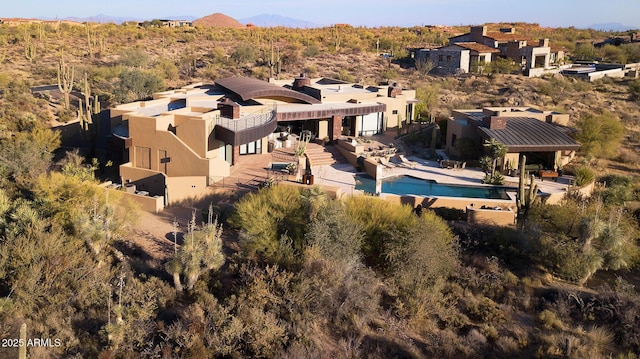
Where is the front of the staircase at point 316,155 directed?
toward the camera

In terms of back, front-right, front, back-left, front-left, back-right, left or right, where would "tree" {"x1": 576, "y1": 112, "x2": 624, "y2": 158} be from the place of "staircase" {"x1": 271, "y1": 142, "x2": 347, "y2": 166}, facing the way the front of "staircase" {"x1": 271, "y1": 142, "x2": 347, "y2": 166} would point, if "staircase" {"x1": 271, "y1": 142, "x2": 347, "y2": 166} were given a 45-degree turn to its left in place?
front-left

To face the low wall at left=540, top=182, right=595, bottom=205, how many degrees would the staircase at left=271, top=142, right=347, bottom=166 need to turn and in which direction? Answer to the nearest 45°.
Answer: approximately 45° to its left

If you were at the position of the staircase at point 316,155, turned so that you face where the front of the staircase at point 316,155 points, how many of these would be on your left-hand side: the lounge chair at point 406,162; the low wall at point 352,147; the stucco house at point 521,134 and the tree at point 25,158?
3

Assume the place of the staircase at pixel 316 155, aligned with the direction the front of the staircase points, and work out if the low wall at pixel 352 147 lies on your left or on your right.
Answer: on your left

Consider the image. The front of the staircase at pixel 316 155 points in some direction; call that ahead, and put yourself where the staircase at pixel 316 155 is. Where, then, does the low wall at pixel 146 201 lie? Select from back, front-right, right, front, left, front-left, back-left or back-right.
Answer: front-right

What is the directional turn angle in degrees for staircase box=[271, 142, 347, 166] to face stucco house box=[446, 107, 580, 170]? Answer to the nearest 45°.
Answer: approximately 90° to its left

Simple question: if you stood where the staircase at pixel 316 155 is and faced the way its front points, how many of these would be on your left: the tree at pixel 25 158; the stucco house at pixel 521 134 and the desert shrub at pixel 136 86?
1

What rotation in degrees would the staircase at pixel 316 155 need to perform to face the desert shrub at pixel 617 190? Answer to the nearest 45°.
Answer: approximately 45° to its left

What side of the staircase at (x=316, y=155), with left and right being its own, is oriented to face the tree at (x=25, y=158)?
right

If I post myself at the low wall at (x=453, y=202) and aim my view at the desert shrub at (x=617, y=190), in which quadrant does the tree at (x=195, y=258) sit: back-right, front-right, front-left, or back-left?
back-right

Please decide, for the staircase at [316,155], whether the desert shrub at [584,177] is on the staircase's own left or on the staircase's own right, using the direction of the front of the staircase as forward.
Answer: on the staircase's own left

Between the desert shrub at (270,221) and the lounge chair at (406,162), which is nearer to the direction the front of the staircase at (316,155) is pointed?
the desert shrub

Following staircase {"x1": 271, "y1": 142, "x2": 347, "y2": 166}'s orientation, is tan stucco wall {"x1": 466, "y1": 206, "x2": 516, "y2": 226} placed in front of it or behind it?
in front

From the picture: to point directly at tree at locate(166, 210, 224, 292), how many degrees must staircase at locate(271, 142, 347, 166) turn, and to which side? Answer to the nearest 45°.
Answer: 0° — it already faces it

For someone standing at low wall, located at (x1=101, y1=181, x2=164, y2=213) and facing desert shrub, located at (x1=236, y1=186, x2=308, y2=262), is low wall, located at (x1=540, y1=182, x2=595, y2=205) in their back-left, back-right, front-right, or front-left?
front-left

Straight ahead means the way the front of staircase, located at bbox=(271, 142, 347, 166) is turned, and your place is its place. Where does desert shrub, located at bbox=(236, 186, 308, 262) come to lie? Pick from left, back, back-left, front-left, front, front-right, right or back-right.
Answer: front
